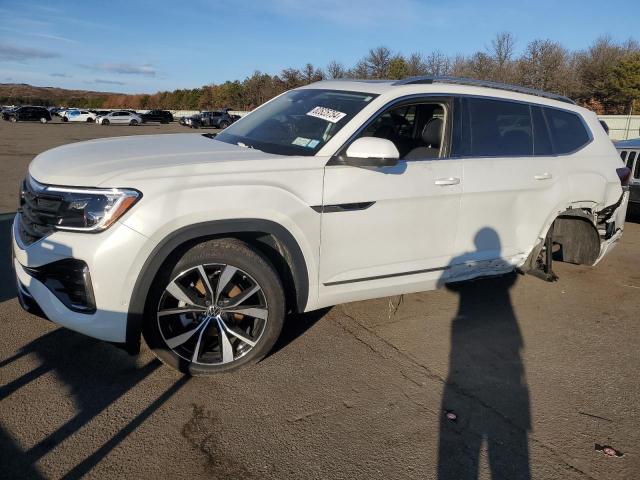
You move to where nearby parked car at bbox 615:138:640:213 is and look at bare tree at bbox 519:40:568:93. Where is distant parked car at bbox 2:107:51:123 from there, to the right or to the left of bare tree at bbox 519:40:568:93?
left

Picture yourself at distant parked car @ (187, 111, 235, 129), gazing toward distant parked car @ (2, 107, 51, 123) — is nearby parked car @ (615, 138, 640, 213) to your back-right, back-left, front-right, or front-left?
back-left

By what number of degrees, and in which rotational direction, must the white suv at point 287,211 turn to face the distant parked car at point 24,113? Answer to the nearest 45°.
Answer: approximately 90° to its right

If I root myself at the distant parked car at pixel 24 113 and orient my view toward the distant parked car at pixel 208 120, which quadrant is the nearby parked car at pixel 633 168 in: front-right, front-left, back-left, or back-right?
front-right

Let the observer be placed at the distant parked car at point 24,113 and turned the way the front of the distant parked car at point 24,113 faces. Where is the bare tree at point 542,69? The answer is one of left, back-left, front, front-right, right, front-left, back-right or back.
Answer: back-left

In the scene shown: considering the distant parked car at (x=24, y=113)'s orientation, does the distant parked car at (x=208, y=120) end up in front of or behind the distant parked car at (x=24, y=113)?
behind

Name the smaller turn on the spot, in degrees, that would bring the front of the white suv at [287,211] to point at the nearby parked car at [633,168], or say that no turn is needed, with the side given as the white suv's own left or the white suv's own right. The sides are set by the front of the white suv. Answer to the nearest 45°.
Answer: approximately 180°

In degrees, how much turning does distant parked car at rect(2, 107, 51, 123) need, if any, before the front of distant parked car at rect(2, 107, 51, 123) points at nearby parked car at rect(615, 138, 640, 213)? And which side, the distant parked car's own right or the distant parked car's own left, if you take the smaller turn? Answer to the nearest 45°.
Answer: approximately 90° to the distant parked car's own left

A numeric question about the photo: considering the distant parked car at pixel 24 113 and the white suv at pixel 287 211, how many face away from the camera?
0

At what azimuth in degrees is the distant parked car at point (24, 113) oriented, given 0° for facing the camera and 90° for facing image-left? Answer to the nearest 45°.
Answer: approximately 90°

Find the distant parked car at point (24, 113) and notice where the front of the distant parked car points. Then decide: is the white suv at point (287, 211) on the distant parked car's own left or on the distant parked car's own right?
on the distant parked car's own left

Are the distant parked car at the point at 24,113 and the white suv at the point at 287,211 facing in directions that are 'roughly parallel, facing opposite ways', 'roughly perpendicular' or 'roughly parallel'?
roughly parallel

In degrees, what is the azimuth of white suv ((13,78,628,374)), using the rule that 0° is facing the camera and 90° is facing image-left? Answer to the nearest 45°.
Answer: approximately 45°
